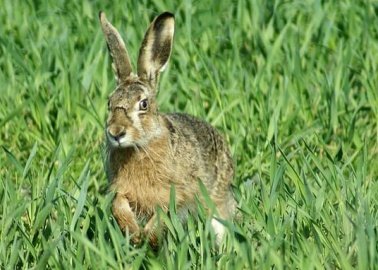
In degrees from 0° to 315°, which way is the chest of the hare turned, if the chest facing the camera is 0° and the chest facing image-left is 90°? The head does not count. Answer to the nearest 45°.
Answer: approximately 45°
